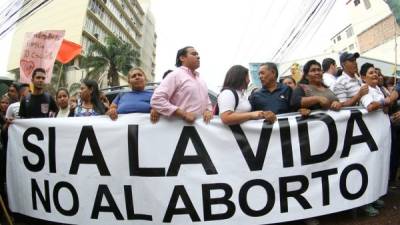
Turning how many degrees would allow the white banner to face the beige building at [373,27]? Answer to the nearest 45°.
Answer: approximately 135° to its left

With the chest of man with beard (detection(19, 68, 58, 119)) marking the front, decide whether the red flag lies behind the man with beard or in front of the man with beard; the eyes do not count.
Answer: behind

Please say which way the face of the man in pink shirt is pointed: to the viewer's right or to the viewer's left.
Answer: to the viewer's right

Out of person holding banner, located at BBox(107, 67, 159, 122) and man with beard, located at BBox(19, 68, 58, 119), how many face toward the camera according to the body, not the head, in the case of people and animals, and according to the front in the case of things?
2

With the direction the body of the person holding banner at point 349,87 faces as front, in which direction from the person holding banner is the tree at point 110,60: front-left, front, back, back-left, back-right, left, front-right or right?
back
